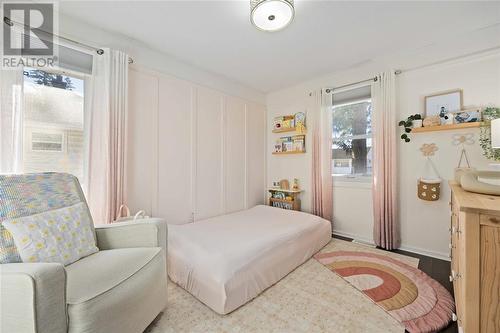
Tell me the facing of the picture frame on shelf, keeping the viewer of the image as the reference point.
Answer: facing the viewer and to the left of the viewer

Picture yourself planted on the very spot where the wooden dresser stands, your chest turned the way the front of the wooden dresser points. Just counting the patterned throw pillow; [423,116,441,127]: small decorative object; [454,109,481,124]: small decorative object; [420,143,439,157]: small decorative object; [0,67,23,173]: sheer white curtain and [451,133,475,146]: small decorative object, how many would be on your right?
4

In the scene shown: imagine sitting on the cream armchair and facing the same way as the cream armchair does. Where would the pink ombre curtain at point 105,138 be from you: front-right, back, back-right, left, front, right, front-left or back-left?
back-left

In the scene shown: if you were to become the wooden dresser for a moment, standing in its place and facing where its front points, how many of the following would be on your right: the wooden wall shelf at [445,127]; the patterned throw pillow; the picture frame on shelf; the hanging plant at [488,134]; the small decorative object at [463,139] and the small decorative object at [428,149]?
5

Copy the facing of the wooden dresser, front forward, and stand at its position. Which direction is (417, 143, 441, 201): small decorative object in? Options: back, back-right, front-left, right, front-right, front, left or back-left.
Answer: right

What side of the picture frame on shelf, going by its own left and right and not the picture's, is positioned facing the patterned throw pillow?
front

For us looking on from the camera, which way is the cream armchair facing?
facing the viewer and to the right of the viewer

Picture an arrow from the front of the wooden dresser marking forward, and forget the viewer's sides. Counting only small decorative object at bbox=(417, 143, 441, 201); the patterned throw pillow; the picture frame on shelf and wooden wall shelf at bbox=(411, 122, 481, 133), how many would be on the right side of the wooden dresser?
3

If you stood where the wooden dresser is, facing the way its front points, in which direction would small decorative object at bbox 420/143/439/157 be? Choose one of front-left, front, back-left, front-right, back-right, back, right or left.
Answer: right

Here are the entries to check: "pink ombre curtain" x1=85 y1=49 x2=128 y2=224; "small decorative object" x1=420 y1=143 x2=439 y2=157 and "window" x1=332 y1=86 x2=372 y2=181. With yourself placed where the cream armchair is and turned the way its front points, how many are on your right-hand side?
0

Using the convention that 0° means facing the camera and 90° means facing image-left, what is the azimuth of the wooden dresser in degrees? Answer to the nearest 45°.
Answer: approximately 90°

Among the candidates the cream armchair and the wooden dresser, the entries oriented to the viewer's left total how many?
1

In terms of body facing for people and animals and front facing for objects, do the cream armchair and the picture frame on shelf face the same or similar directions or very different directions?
very different directions

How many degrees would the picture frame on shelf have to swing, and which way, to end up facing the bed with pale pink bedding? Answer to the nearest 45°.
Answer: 0° — it already faces it
